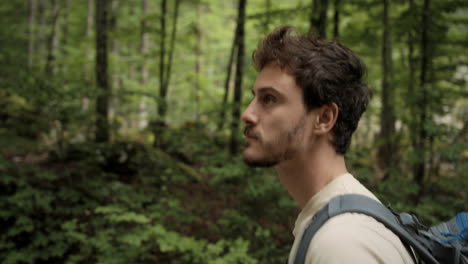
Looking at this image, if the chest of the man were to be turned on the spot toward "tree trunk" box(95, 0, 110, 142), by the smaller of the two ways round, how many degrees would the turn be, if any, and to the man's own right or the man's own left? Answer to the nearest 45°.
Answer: approximately 45° to the man's own right

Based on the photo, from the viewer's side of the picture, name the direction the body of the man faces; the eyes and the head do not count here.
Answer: to the viewer's left

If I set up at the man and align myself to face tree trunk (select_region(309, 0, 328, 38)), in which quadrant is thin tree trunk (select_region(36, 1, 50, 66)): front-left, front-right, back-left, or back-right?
front-left

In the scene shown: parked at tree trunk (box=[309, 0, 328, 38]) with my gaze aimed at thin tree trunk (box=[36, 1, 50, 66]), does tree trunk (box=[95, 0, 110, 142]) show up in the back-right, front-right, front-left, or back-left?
front-left

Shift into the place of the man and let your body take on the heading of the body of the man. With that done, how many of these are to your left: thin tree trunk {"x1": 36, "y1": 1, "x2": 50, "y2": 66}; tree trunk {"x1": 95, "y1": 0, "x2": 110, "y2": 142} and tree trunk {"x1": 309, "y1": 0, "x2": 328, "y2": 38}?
0

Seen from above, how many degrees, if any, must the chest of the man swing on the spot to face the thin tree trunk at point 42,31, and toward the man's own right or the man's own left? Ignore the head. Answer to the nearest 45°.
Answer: approximately 45° to the man's own right

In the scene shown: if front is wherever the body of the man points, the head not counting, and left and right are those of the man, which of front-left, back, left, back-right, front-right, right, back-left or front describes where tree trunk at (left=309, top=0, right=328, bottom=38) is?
right

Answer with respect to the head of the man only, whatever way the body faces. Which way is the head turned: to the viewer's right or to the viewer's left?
to the viewer's left
